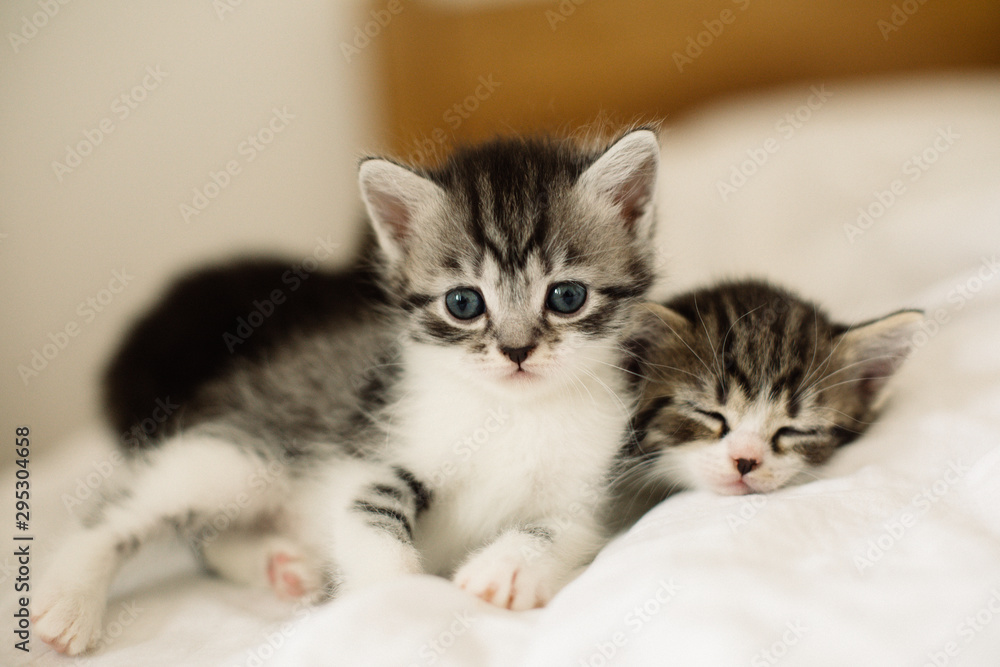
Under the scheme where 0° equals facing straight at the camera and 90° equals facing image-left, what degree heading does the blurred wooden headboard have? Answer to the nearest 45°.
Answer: approximately 0°
